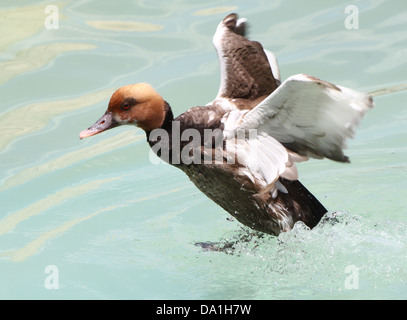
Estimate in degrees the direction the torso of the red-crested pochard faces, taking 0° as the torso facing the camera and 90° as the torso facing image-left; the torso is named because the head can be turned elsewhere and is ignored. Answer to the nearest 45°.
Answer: approximately 90°
